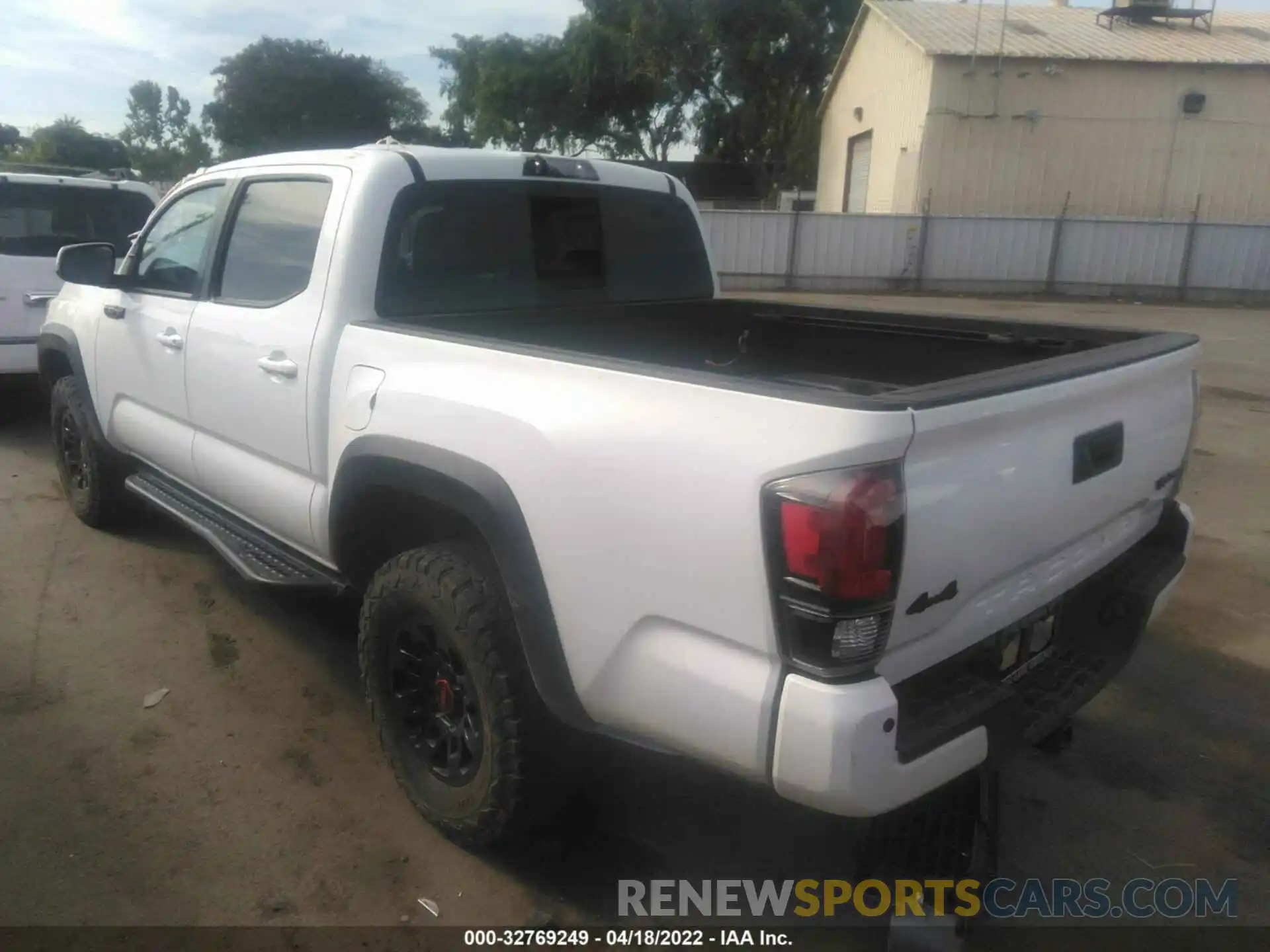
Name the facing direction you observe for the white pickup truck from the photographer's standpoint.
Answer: facing away from the viewer and to the left of the viewer

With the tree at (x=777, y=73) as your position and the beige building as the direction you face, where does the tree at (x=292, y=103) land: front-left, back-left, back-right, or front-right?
back-right

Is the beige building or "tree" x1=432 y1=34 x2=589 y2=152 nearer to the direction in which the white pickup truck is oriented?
the tree

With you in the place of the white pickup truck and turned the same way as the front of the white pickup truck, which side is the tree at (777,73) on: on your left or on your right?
on your right

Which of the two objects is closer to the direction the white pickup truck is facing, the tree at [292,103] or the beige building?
the tree

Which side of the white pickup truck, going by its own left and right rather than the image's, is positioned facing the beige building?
right

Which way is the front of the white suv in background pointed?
to the viewer's left

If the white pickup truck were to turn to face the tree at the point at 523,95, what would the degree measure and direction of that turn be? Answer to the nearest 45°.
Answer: approximately 45° to its right

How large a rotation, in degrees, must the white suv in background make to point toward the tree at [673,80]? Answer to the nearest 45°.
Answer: approximately 135° to its right

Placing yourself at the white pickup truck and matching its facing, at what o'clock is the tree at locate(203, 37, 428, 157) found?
The tree is roughly at 1 o'clock from the white pickup truck.
